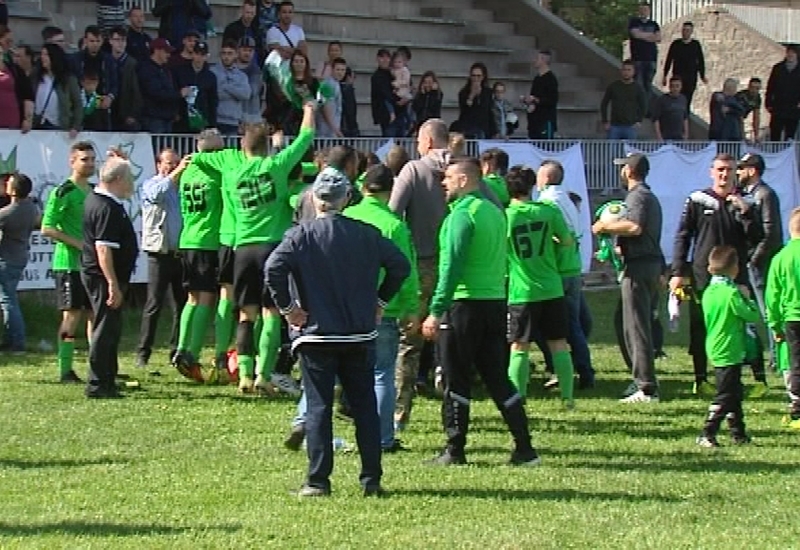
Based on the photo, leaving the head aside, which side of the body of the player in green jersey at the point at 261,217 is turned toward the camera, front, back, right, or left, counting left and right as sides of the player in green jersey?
back

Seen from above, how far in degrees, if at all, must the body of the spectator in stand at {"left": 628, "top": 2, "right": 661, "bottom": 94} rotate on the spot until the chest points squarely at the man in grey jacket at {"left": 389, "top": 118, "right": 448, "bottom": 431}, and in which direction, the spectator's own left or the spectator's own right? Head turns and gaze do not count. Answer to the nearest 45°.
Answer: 0° — they already face them

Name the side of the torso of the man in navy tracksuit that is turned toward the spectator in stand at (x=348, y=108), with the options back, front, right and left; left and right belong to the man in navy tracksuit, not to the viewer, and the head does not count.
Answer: front

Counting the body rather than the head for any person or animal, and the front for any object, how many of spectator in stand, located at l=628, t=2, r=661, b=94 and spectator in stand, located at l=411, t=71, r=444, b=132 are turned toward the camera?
2

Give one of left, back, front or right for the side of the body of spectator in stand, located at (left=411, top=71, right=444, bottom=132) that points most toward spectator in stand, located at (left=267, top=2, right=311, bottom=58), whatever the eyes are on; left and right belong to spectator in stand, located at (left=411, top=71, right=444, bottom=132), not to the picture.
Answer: right

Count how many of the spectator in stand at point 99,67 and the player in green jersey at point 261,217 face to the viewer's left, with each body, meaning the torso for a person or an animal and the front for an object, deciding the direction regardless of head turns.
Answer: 0

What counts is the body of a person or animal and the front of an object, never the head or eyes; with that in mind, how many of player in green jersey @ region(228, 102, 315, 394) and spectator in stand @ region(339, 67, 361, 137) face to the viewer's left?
0

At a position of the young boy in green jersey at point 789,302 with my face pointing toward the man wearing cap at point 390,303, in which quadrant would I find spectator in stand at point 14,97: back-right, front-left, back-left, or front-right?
front-right

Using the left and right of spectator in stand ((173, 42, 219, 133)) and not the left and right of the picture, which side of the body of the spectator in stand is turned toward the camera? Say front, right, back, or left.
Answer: front

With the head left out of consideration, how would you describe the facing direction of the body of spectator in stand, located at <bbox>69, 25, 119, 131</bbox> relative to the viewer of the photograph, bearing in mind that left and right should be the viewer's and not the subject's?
facing the viewer

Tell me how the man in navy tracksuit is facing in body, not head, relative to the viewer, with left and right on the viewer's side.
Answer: facing away from the viewer

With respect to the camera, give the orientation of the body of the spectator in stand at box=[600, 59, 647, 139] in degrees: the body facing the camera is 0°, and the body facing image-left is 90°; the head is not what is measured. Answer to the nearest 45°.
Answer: approximately 0°

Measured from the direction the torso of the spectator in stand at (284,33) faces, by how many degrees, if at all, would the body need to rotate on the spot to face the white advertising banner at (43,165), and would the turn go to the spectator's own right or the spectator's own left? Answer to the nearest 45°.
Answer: approximately 45° to the spectator's own right

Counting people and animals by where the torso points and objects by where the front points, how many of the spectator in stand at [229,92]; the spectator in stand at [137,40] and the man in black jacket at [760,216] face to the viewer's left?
1

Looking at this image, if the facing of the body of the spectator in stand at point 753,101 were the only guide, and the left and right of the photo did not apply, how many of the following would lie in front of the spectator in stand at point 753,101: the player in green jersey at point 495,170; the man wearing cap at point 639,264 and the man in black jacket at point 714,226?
3
